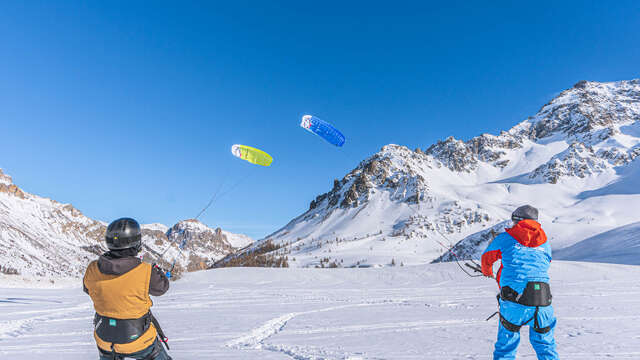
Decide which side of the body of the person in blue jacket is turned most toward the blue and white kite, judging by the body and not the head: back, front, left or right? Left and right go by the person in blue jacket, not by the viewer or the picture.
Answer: front

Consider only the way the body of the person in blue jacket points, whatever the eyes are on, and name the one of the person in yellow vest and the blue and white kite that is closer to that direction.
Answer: the blue and white kite

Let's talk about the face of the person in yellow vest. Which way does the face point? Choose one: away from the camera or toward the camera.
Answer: away from the camera

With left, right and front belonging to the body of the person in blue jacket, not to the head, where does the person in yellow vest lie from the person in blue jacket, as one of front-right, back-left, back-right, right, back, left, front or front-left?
left

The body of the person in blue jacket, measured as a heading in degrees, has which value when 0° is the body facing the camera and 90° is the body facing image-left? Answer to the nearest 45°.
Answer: approximately 135°

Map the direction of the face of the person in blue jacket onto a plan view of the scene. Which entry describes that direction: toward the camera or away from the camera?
away from the camera
